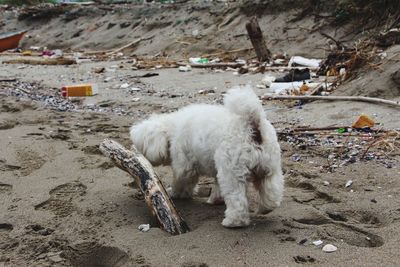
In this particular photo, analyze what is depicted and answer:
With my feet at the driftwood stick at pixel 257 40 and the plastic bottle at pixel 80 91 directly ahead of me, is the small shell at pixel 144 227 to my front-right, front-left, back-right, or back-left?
front-left

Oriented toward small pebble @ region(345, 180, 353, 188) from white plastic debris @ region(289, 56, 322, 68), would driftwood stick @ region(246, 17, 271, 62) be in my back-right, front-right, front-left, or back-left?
back-right

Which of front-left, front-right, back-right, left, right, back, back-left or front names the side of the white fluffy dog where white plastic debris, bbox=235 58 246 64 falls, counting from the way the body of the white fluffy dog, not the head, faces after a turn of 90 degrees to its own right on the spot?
front-left

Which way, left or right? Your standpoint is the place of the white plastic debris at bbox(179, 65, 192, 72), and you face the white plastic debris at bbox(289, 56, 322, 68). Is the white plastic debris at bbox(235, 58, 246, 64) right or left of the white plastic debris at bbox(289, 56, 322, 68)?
left

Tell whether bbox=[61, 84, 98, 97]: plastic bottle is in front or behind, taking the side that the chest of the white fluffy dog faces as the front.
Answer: in front

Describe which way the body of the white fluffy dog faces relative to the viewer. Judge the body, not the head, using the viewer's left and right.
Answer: facing away from the viewer and to the left of the viewer

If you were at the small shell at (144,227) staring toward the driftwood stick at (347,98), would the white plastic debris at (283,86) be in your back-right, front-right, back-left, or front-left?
front-left

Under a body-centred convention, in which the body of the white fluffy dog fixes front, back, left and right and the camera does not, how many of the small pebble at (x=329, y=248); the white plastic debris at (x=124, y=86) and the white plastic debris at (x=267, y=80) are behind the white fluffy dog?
1

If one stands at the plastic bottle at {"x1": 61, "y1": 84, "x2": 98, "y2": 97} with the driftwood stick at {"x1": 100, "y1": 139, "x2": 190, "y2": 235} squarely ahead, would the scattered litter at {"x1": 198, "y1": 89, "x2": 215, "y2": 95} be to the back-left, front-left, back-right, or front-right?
front-left

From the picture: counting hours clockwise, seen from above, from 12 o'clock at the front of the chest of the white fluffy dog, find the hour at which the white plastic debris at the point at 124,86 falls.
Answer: The white plastic debris is roughly at 1 o'clock from the white fluffy dog.

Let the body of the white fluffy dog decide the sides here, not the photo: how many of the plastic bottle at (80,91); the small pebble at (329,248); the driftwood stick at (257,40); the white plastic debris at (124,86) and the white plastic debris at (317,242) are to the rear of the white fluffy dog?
2

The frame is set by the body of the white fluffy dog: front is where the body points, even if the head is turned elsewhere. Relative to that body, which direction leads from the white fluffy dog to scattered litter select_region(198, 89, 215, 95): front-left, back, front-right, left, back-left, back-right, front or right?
front-right

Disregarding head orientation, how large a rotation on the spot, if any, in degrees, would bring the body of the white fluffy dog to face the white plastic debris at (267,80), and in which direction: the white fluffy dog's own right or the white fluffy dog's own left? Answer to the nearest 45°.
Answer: approximately 45° to the white fluffy dog's own right

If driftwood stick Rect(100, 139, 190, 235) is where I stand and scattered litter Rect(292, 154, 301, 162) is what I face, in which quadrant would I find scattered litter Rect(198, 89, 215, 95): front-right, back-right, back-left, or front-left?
front-left

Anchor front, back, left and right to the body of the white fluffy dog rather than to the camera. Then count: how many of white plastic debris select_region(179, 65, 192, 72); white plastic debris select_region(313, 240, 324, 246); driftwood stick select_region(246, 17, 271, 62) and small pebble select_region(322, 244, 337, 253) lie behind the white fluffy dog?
2

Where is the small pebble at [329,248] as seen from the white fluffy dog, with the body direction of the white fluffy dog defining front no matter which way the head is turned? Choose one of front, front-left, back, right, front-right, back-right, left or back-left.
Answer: back
